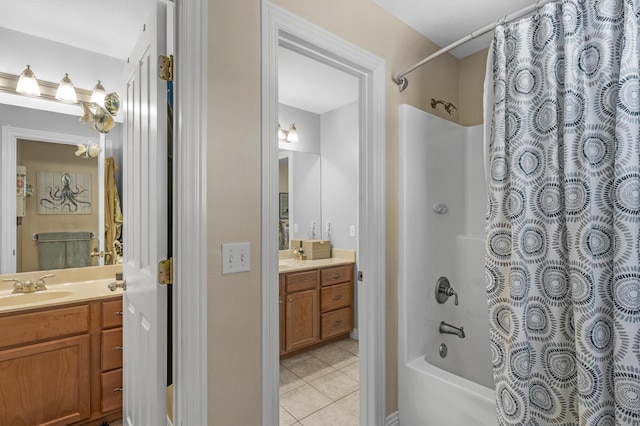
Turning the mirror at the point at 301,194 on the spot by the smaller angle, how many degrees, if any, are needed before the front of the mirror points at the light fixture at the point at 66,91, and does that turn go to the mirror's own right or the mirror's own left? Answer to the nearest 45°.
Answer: approximately 90° to the mirror's own right

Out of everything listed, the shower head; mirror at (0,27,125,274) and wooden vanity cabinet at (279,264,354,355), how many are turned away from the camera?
0

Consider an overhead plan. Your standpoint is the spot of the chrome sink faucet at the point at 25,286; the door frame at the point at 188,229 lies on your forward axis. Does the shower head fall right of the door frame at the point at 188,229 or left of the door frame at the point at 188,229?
left

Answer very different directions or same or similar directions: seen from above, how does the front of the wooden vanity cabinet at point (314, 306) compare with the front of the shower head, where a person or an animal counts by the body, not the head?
same or similar directions

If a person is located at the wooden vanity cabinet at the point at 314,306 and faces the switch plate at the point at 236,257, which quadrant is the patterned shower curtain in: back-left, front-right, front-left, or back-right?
front-left

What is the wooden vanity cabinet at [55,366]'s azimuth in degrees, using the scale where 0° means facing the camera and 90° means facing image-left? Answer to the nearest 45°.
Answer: approximately 315°

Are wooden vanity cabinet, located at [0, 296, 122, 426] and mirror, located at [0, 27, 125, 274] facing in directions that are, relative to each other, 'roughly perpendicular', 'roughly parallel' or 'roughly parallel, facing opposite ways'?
roughly parallel

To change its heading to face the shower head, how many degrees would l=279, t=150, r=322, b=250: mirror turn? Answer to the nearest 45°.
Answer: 0° — it already faces it

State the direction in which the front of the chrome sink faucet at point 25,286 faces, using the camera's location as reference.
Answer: facing the viewer

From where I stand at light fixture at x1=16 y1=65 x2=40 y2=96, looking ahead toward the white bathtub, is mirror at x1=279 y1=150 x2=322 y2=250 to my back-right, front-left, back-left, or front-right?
front-left

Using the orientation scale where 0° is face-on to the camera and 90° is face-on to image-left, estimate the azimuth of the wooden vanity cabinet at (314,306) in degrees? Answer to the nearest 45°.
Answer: approximately 315°
